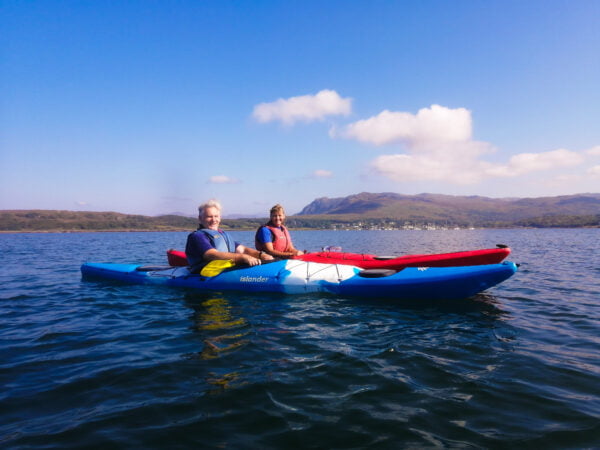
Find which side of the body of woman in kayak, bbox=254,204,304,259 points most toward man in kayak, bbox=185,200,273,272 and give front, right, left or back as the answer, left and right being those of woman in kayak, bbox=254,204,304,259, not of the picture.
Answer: right

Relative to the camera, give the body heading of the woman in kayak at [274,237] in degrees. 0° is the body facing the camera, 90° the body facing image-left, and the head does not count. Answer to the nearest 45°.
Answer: approximately 315°

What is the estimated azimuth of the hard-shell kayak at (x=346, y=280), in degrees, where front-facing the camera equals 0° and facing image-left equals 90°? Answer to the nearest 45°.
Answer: approximately 270°

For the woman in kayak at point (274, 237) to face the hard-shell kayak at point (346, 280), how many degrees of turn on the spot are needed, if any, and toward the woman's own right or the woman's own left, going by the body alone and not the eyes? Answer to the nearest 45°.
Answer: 0° — they already face it
